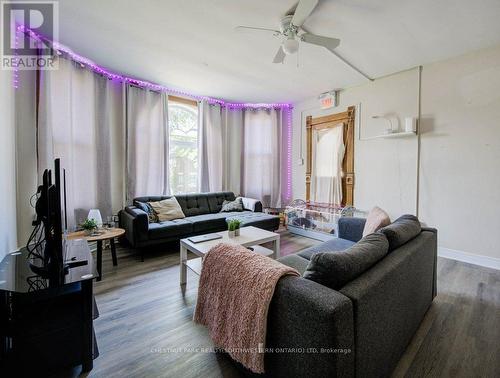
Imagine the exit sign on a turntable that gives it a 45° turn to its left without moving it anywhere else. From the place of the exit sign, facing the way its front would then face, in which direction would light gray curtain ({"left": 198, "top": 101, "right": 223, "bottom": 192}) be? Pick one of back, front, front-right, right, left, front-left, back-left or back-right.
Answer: right

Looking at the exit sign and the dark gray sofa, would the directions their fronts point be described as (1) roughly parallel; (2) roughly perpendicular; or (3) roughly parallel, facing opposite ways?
roughly perpendicular

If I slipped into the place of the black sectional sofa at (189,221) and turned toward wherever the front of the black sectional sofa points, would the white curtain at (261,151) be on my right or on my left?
on my left

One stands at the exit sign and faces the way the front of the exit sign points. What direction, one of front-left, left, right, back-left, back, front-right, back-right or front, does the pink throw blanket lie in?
front-left

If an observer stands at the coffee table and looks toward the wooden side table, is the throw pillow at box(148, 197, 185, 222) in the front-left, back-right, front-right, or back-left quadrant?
front-right

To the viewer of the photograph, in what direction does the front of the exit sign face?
facing the viewer and to the left of the viewer

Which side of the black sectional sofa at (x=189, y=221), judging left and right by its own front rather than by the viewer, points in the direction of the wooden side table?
right

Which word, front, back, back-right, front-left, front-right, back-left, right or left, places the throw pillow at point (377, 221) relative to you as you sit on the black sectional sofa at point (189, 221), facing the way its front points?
front

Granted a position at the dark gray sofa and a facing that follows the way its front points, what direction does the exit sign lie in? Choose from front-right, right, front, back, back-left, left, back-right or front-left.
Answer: front-right

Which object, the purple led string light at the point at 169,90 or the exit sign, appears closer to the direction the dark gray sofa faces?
the purple led string light

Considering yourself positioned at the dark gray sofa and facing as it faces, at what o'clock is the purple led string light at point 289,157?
The purple led string light is roughly at 1 o'clock from the dark gray sofa.
